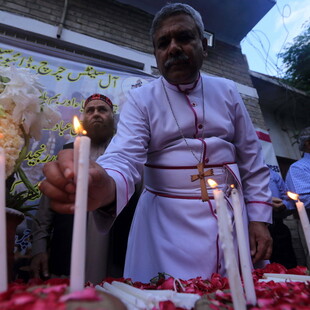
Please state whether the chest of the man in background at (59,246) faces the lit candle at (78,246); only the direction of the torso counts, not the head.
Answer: yes

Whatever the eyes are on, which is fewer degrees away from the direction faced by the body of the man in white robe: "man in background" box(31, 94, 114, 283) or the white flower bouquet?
the white flower bouquet

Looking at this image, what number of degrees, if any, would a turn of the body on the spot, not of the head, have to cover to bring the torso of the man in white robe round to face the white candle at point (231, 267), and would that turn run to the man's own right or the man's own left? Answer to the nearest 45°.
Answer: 0° — they already face it

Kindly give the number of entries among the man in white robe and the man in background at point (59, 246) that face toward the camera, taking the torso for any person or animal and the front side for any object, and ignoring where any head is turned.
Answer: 2

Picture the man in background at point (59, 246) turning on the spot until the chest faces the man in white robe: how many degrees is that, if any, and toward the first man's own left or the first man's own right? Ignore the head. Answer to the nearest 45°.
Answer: approximately 45° to the first man's own left
